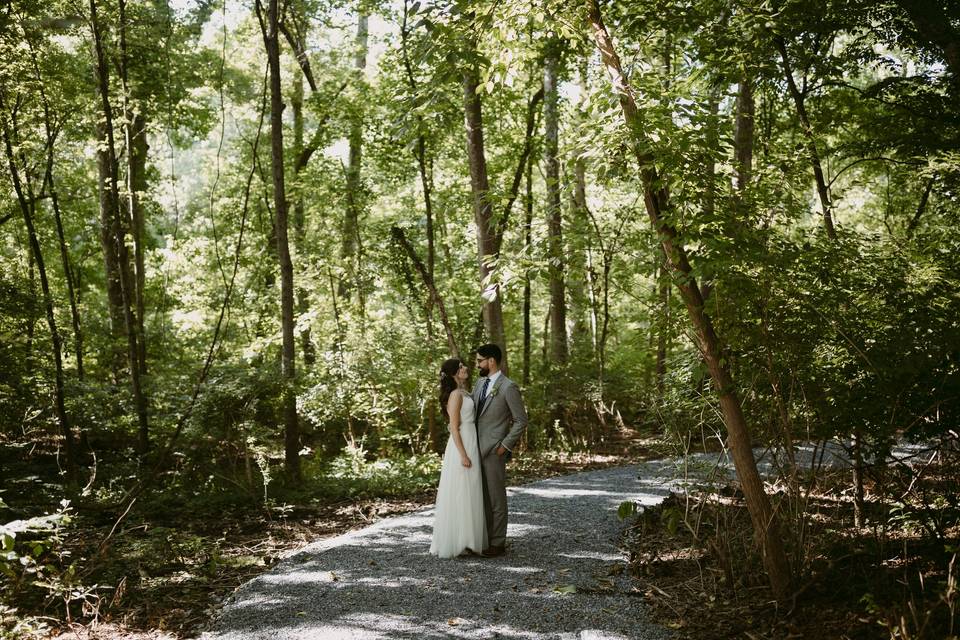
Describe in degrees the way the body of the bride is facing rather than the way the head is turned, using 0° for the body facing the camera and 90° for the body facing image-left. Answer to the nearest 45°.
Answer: approximately 270°

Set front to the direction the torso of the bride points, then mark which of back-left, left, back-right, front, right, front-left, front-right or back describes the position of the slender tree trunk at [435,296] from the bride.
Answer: left

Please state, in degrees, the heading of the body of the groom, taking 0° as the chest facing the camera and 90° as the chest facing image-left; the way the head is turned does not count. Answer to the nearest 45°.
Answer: approximately 45°

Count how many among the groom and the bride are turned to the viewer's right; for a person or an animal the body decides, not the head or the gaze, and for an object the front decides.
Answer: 1

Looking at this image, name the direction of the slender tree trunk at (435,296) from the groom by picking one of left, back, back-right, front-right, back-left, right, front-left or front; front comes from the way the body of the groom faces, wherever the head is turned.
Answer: back-right

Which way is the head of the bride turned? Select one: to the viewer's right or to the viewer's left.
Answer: to the viewer's right

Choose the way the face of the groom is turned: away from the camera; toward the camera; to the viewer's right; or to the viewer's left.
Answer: to the viewer's left
